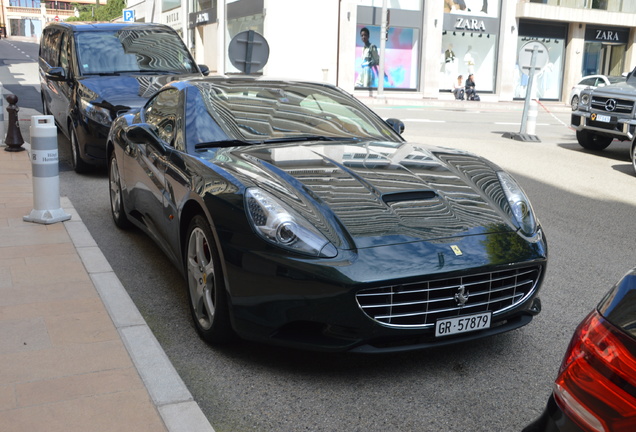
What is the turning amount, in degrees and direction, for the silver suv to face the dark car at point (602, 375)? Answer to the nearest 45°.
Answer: approximately 45° to its left

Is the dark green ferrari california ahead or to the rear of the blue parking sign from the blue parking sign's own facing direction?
ahead

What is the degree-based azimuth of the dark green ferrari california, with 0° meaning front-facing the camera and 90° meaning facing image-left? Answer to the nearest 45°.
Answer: approximately 315°

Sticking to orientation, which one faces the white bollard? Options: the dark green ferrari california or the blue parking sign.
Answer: the blue parking sign

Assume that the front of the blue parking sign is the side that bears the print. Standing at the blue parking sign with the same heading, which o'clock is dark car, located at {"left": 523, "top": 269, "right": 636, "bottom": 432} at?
The dark car is roughly at 12 o'clock from the blue parking sign.

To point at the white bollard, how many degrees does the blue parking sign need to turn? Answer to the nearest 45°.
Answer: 0° — it already faces it

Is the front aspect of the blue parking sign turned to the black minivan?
yes

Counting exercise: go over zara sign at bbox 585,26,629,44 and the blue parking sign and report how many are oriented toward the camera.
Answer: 2

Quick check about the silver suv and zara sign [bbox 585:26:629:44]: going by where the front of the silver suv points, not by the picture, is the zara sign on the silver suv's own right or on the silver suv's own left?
on the silver suv's own right

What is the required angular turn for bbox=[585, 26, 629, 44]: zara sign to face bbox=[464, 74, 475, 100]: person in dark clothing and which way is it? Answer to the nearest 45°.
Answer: approximately 45° to its right

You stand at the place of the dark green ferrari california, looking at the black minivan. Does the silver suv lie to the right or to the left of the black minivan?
right

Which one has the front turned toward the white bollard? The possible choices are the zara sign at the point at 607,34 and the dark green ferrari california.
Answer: the zara sign

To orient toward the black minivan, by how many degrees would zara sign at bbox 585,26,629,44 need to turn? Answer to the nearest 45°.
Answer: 0° — it already faces it
